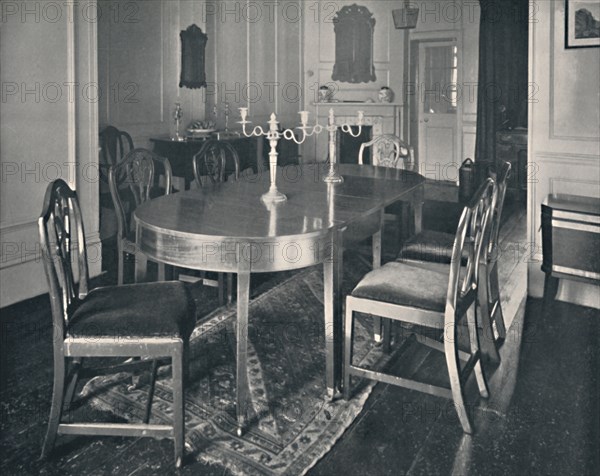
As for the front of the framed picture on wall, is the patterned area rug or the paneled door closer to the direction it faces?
the patterned area rug

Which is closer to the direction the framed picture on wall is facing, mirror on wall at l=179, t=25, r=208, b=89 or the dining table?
the dining table

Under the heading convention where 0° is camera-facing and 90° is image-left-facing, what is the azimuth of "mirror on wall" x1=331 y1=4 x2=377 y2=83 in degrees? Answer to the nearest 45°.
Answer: approximately 0°

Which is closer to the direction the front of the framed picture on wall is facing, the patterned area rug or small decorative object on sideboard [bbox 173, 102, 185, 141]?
the patterned area rug

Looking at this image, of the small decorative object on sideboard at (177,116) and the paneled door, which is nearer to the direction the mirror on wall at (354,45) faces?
the small decorative object on sideboard

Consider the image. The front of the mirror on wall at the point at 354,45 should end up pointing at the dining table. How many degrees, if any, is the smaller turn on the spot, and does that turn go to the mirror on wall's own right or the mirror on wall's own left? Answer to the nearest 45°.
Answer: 0° — it already faces it

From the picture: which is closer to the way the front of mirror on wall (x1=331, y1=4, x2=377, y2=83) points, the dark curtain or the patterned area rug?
the patterned area rug
